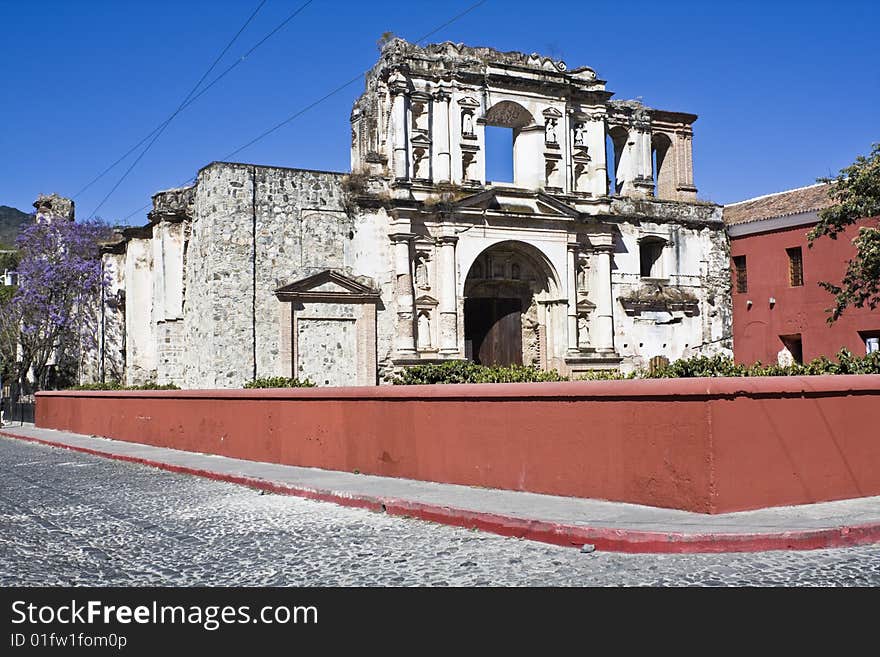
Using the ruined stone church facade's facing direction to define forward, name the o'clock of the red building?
The red building is roughly at 10 o'clock from the ruined stone church facade.

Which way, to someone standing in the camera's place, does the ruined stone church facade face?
facing the viewer and to the right of the viewer

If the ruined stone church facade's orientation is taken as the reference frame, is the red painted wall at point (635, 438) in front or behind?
in front

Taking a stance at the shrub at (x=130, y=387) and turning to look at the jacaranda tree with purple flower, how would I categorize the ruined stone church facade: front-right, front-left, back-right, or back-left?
back-right

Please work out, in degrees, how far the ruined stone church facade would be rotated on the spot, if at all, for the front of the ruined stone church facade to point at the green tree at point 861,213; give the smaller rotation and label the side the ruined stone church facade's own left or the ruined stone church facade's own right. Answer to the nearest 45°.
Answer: approximately 45° to the ruined stone church facade's own left

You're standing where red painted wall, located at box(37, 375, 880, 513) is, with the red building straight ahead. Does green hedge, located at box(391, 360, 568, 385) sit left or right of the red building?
left

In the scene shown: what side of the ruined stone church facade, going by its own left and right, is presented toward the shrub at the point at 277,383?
right

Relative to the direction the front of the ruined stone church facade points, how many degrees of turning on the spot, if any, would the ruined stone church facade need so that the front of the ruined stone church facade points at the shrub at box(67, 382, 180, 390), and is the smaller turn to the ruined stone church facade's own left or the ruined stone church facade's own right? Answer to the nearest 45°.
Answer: approximately 135° to the ruined stone church facade's own right

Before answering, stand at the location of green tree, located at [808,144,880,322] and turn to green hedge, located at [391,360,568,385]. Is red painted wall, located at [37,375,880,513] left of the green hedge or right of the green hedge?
left
